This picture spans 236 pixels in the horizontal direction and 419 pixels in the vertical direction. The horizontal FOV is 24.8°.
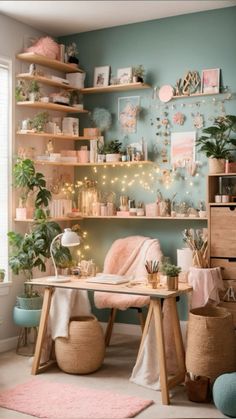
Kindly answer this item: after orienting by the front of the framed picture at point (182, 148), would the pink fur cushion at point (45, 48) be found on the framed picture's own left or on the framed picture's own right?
on the framed picture's own right

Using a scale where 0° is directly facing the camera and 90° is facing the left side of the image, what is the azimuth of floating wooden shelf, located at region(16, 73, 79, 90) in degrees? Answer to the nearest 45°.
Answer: approximately 315°

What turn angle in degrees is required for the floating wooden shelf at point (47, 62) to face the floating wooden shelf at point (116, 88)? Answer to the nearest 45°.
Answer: approximately 45° to its left

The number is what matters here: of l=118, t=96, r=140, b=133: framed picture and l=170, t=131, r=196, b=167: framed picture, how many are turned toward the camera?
2
